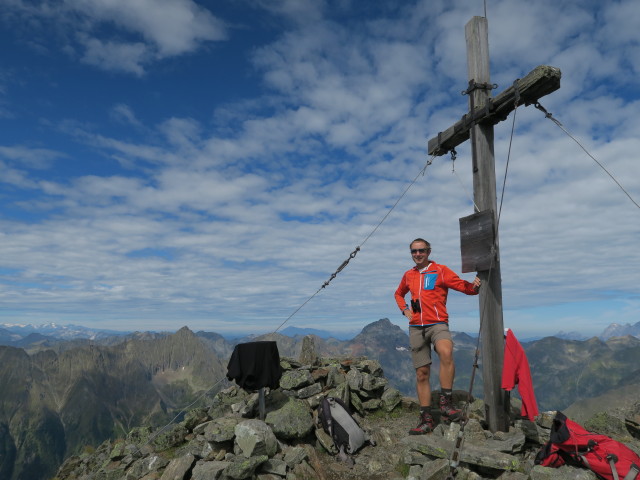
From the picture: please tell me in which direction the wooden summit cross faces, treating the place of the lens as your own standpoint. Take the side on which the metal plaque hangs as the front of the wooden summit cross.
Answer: facing the viewer and to the left of the viewer

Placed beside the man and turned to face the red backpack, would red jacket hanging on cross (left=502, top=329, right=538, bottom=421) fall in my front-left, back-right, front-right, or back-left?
front-left

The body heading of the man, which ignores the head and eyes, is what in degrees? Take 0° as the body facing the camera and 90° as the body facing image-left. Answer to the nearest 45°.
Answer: approximately 0°

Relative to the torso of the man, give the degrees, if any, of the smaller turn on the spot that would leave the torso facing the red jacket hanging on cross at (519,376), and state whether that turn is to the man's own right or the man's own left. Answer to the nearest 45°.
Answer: approximately 90° to the man's own left

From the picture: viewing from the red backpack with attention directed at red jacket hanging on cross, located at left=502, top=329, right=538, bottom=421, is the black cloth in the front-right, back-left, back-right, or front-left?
front-left

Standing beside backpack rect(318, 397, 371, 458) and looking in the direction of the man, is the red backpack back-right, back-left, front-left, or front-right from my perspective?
front-right

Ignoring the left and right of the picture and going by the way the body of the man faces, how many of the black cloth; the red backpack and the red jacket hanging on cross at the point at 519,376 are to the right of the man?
1

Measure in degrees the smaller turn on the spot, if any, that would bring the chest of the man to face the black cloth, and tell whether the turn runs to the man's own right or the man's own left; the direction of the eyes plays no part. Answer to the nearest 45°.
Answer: approximately 90° to the man's own right

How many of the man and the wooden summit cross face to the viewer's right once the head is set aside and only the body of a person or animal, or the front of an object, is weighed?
0

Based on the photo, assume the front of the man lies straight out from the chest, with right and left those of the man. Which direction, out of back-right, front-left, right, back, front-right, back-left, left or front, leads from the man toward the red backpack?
front-left
